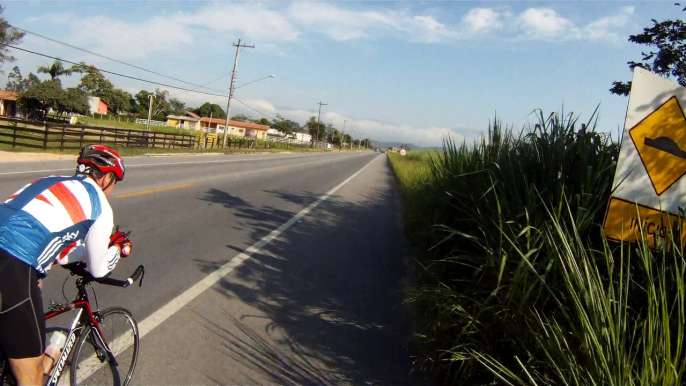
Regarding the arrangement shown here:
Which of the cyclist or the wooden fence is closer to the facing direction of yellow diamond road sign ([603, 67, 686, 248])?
the cyclist

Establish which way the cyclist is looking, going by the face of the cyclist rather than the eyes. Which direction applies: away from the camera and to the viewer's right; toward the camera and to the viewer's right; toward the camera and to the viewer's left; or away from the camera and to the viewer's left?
away from the camera and to the viewer's right

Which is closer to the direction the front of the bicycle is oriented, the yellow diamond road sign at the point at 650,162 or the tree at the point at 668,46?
the tree

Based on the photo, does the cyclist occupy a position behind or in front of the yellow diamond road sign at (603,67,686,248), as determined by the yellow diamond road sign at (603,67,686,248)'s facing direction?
in front

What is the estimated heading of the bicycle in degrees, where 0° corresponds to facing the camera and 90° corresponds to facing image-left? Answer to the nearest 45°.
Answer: approximately 225°

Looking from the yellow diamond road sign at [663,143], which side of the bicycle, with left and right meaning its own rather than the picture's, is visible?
right

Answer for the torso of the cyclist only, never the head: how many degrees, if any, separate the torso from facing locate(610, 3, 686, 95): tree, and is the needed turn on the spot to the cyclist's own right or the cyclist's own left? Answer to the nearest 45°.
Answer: approximately 45° to the cyclist's own right

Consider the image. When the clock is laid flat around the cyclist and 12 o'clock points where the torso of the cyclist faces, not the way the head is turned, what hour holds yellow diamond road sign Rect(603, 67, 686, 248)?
The yellow diamond road sign is roughly at 2 o'clock from the cyclist.

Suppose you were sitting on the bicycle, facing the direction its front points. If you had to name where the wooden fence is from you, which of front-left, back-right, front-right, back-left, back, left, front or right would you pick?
front-left

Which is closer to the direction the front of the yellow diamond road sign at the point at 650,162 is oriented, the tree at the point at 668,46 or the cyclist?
the cyclist

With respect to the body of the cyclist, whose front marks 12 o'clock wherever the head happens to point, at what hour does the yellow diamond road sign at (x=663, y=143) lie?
The yellow diamond road sign is roughly at 2 o'clock from the cyclist.
